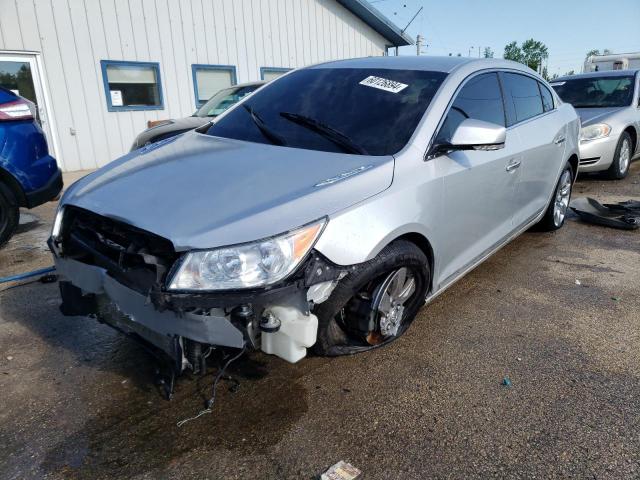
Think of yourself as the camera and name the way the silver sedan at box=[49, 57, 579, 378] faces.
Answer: facing the viewer and to the left of the viewer

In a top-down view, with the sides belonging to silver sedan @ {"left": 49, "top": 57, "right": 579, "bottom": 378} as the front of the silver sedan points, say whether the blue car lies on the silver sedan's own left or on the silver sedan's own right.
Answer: on the silver sedan's own right

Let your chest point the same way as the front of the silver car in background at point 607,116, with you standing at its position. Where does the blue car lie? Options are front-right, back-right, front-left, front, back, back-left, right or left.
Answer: front

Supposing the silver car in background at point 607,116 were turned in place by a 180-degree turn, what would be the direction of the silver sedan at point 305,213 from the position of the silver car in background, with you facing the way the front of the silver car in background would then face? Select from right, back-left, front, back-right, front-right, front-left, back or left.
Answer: back-right

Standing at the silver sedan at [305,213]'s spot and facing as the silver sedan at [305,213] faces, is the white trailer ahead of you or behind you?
behind

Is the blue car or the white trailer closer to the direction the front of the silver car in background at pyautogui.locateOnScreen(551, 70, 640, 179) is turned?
the blue car

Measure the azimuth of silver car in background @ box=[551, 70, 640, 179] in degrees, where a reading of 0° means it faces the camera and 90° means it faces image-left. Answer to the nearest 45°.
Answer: approximately 45°

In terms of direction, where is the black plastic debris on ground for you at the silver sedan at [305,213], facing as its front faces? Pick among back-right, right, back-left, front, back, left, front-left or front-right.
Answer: back

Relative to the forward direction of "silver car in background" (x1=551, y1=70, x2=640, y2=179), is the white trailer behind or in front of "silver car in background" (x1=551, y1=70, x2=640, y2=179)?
behind
